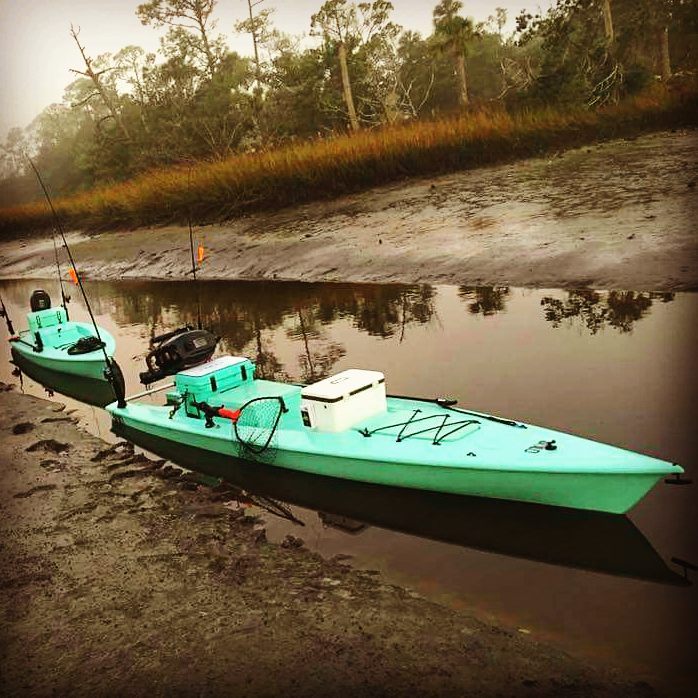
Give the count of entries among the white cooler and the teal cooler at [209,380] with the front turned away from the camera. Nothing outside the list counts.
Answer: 0

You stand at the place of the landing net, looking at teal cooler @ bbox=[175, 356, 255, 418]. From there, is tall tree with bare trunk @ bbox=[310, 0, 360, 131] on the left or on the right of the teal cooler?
right

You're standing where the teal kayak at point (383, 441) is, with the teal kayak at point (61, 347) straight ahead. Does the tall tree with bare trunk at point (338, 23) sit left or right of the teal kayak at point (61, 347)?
right

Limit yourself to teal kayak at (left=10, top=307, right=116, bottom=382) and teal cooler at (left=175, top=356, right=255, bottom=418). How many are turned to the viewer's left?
0

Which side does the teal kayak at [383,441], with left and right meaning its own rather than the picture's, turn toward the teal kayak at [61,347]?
back

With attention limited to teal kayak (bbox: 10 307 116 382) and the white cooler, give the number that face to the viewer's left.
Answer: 0

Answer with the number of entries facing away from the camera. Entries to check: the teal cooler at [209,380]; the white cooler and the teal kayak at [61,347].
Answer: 0

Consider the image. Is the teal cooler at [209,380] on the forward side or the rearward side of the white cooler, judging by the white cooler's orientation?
on the rearward side

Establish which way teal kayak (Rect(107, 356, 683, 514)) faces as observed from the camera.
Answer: facing the viewer and to the right of the viewer

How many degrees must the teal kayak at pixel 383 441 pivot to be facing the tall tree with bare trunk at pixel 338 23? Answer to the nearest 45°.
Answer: approximately 135° to its left

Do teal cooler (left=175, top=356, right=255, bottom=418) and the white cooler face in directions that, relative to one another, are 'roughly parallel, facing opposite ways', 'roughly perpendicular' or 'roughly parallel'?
roughly parallel

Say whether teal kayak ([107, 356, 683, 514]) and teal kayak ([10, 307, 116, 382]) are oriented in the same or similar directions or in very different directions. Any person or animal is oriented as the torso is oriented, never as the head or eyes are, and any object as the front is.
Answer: same or similar directions
